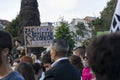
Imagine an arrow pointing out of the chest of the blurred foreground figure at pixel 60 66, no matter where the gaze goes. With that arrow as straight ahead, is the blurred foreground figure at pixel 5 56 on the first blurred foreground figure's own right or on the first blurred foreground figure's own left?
on the first blurred foreground figure's own left

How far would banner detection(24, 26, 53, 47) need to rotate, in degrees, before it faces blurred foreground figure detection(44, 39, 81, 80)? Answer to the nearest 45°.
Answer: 0° — it already faces them

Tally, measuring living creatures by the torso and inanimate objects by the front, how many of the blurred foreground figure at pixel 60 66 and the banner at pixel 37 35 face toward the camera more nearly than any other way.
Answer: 1

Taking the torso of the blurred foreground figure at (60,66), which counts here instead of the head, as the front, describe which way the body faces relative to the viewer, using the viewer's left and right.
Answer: facing away from the viewer and to the left of the viewer

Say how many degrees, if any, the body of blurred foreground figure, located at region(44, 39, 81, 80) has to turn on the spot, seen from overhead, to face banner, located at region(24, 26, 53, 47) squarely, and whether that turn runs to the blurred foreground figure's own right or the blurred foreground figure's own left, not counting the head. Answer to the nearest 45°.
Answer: approximately 45° to the blurred foreground figure's own right

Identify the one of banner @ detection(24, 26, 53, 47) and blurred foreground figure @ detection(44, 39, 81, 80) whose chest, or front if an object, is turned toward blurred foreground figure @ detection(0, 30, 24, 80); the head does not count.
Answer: the banner

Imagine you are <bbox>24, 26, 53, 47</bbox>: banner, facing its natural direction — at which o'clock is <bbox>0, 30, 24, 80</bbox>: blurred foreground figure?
The blurred foreground figure is roughly at 12 o'clock from the banner.

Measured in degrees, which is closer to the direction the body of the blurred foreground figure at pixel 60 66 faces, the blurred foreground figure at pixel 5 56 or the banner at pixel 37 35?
the banner
